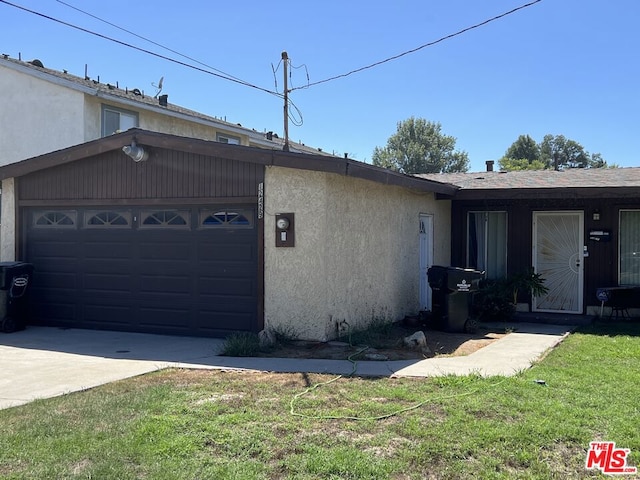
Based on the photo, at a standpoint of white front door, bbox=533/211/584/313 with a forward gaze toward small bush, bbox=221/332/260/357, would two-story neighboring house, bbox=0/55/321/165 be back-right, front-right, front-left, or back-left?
front-right

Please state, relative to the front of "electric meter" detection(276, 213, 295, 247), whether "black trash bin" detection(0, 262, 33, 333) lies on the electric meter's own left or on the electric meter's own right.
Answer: on the electric meter's own right

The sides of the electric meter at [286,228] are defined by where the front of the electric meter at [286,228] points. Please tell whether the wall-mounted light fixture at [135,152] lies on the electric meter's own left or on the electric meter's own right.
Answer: on the electric meter's own right

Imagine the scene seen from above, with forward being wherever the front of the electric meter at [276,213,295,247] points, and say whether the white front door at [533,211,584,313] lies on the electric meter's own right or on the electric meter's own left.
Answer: on the electric meter's own left

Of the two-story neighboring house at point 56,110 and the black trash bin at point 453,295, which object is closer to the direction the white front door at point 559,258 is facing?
the black trash bin

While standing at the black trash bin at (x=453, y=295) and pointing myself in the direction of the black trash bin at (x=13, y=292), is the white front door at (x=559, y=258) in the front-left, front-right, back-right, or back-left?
back-right

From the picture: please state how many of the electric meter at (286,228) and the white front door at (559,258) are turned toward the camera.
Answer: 2

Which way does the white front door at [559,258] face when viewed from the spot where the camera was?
facing the viewer

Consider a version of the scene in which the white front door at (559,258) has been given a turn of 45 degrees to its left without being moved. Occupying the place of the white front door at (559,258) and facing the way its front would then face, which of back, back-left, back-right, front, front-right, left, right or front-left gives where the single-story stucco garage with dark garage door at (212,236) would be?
right
